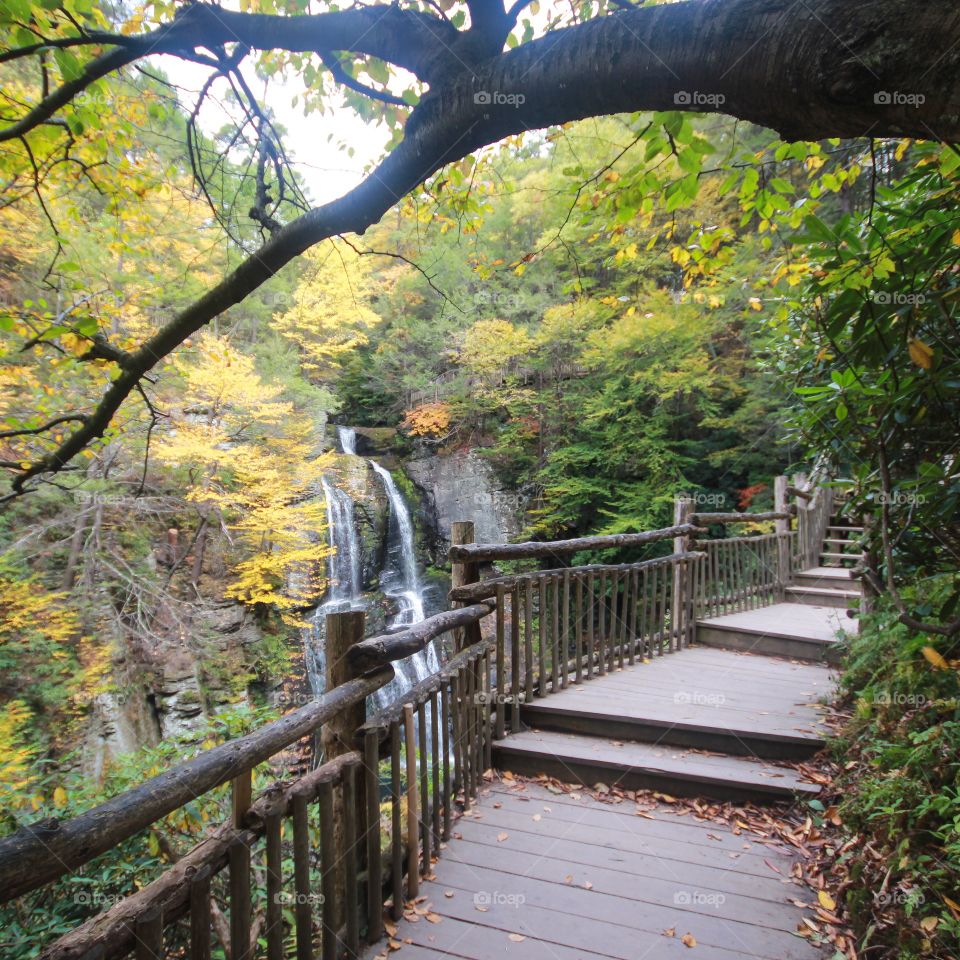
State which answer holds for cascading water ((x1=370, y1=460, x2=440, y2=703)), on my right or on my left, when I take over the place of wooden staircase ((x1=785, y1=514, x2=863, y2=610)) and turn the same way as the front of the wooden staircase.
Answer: on my right

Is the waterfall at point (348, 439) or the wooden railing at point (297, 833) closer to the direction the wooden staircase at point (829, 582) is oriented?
the wooden railing

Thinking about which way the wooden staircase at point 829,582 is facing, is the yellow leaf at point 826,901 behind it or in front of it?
in front

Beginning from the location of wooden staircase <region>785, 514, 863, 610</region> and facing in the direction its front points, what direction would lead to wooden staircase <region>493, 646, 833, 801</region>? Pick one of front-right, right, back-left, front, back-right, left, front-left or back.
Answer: front

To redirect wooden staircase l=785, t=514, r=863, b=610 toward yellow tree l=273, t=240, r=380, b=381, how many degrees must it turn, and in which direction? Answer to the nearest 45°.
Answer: approximately 90° to its right

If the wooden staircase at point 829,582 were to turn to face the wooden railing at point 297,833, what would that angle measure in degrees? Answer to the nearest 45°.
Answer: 0° — it already faces it

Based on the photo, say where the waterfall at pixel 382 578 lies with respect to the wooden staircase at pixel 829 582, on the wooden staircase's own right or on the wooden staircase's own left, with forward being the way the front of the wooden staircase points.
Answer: on the wooden staircase's own right

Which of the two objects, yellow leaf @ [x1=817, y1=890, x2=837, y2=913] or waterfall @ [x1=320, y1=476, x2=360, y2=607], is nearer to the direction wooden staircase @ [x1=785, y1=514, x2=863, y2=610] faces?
the yellow leaf

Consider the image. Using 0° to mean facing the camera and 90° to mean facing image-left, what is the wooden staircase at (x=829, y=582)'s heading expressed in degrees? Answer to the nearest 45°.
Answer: approximately 0°

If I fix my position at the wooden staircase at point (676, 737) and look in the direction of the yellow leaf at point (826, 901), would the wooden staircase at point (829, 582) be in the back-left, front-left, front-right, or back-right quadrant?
back-left

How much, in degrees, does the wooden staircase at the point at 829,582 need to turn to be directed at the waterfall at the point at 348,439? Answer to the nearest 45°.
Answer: approximately 90° to its right

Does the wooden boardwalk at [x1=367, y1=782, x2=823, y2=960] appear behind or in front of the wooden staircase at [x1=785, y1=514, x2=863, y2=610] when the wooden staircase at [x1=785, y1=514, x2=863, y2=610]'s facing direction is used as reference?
in front
